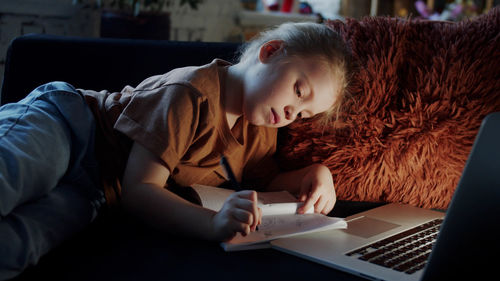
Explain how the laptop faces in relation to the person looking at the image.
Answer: facing away from the viewer and to the left of the viewer

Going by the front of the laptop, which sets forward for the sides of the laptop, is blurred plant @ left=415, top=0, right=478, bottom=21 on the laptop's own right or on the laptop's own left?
on the laptop's own right
